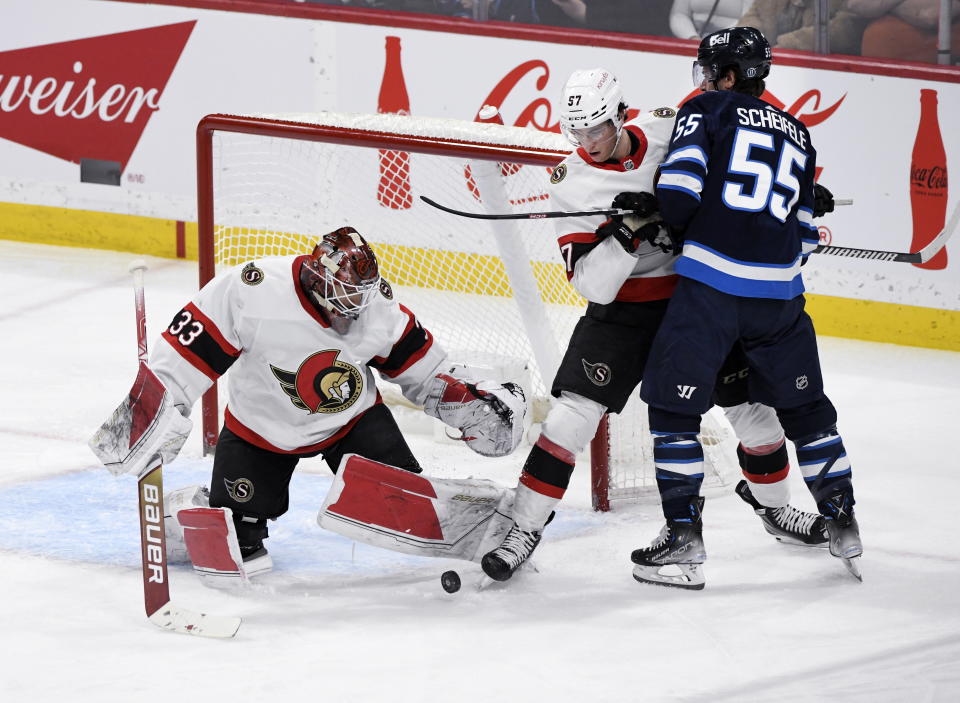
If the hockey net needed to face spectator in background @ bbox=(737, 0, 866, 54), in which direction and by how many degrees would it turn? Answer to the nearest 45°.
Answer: approximately 180°

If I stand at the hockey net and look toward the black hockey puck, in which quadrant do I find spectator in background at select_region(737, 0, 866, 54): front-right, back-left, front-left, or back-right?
back-left

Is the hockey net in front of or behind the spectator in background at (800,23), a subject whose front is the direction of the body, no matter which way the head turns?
in front

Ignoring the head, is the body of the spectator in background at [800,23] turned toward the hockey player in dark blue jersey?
yes

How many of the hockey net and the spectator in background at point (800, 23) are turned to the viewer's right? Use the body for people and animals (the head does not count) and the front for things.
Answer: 0

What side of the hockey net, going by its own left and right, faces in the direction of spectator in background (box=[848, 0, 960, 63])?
back

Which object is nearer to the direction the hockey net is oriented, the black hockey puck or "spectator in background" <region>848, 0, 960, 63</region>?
the black hockey puck

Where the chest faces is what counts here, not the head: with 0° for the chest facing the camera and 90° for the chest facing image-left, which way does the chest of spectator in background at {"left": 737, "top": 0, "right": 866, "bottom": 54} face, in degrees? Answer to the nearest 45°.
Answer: approximately 0°

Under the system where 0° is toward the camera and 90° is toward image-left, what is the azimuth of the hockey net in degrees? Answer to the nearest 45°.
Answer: approximately 45°

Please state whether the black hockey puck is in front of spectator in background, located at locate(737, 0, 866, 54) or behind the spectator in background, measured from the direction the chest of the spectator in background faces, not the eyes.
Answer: in front

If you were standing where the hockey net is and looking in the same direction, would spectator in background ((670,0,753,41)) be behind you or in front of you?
behind
